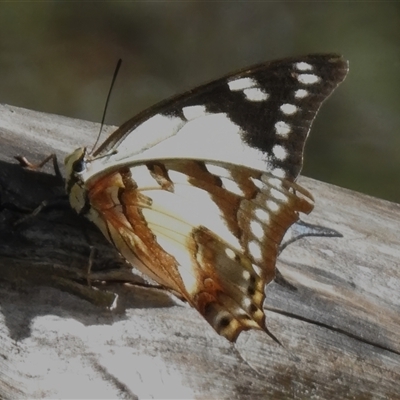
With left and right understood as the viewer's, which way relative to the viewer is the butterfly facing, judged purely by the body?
facing to the left of the viewer
